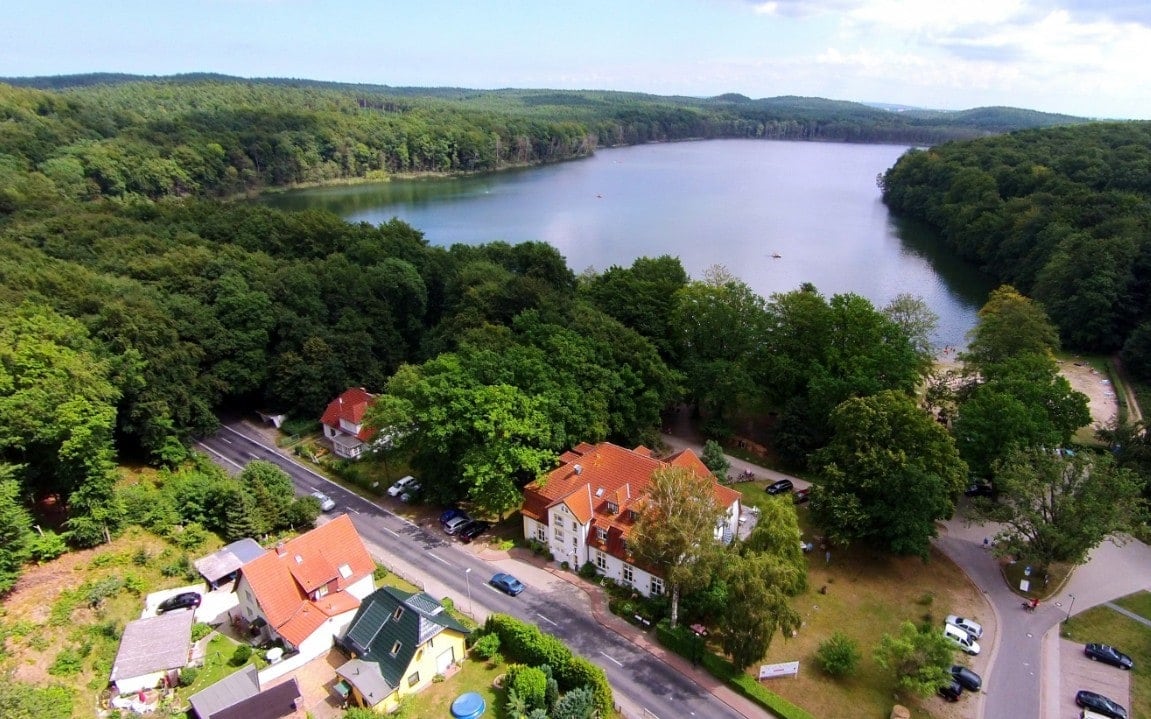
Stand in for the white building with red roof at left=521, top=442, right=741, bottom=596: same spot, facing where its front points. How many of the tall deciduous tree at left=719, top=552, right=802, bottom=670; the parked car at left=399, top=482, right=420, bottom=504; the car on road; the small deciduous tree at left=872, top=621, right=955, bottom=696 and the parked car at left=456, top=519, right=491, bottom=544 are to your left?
2

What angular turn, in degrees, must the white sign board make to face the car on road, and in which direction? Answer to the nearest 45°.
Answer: approximately 90° to its right

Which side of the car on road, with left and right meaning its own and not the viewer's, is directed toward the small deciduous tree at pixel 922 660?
front

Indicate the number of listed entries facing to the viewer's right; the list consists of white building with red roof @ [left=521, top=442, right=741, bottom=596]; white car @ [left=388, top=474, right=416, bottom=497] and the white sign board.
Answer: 0

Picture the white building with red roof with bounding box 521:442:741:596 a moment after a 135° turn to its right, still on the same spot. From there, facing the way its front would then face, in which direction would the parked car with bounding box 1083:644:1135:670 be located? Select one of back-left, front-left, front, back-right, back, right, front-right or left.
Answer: right

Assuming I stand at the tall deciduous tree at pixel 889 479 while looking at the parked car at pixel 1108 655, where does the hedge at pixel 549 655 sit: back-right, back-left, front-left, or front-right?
back-right

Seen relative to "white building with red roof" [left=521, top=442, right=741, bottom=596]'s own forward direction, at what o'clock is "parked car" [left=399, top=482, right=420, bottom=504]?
The parked car is roughly at 2 o'clock from the white building with red roof.

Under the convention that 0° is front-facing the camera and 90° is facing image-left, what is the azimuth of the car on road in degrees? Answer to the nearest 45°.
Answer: approximately 315°

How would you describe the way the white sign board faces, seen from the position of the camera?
facing the viewer
